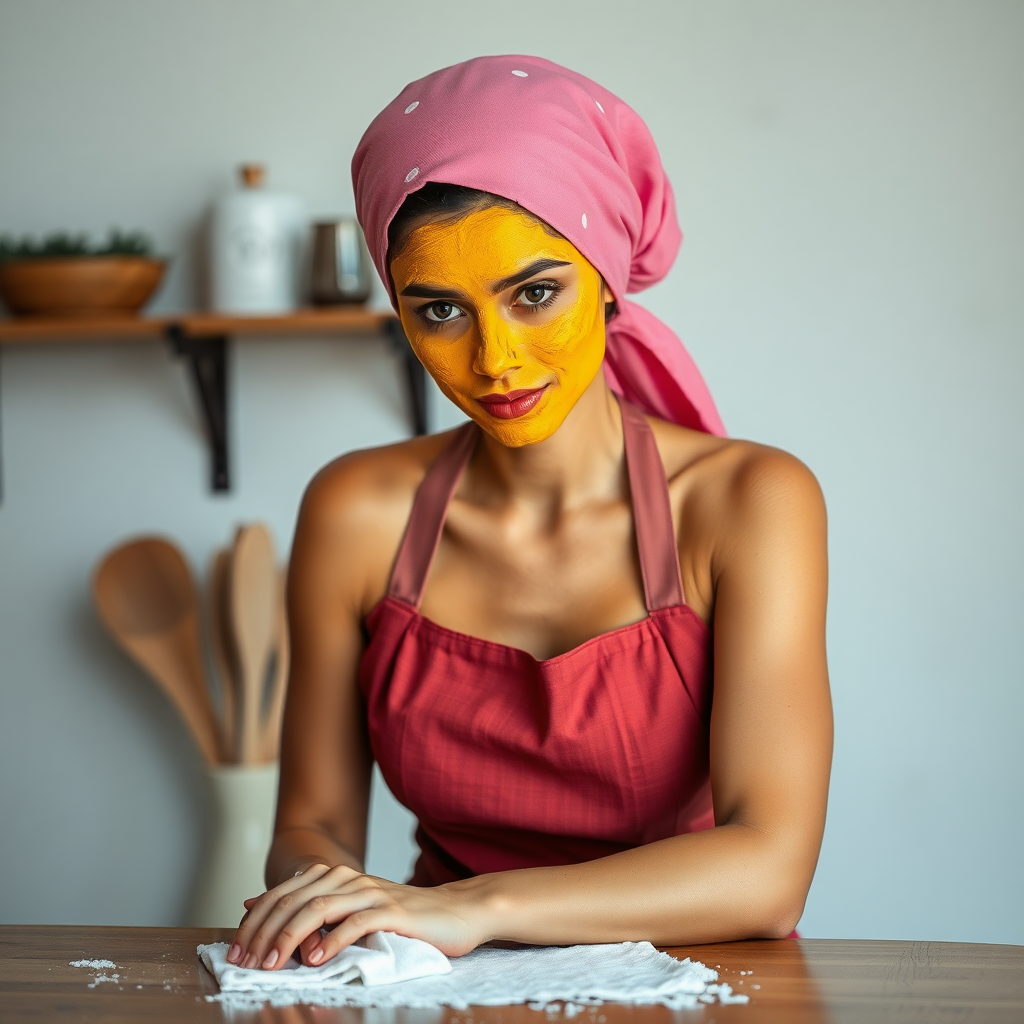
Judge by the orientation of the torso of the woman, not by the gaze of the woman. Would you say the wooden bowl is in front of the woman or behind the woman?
behind

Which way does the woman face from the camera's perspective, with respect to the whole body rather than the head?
toward the camera

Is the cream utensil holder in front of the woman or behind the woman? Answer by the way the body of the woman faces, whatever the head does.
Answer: behind

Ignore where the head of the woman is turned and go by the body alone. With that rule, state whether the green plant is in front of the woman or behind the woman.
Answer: behind
